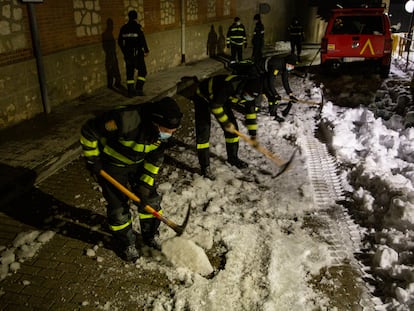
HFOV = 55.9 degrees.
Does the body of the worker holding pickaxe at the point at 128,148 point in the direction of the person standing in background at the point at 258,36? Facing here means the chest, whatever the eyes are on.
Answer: no

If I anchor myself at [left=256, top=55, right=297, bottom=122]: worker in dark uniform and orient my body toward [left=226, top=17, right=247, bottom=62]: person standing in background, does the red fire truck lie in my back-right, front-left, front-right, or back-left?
front-right

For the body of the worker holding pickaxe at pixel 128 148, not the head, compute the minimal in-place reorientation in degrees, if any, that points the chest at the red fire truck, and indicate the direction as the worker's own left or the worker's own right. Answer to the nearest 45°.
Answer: approximately 90° to the worker's own left

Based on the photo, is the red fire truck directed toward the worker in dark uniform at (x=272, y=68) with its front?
no

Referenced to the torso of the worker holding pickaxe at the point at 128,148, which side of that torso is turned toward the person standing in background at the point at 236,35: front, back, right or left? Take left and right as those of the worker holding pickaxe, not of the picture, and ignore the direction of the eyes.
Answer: left

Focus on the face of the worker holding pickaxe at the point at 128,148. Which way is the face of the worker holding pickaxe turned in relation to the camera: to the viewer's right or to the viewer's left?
to the viewer's right

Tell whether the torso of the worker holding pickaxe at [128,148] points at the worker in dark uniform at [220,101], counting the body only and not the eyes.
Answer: no

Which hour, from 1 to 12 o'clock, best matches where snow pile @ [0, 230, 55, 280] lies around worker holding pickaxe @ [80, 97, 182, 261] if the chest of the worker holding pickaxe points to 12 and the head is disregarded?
The snow pile is roughly at 5 o'clock from the worker holding pickaxe.

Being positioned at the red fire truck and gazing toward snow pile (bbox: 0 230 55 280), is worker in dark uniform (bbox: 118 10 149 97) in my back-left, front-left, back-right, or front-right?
front-right

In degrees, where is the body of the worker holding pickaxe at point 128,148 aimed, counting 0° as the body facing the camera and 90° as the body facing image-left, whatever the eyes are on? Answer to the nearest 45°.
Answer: approximately 315°
